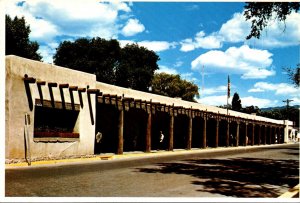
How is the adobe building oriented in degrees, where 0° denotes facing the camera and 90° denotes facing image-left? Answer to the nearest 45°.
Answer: approximately 315°
